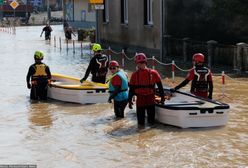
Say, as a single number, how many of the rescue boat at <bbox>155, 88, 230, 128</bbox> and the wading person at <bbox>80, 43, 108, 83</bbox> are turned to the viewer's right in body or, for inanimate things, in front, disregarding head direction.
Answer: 0

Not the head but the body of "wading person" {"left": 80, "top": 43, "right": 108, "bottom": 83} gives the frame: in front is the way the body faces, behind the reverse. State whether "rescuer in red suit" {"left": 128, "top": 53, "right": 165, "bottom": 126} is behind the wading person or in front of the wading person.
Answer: behind

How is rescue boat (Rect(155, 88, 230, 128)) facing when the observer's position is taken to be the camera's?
facing away from the viewer and to the left of the viewer

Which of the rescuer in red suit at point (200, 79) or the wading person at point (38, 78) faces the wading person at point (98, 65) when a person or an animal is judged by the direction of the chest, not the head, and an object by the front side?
the rescuer in red suit

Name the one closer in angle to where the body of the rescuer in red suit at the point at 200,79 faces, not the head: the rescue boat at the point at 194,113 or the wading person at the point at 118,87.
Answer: the wading person

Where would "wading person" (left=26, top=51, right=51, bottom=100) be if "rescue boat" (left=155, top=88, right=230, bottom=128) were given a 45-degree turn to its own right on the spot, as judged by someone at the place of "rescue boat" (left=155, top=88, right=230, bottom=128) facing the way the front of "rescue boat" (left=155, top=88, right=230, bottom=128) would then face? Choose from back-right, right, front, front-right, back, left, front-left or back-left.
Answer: front-left
